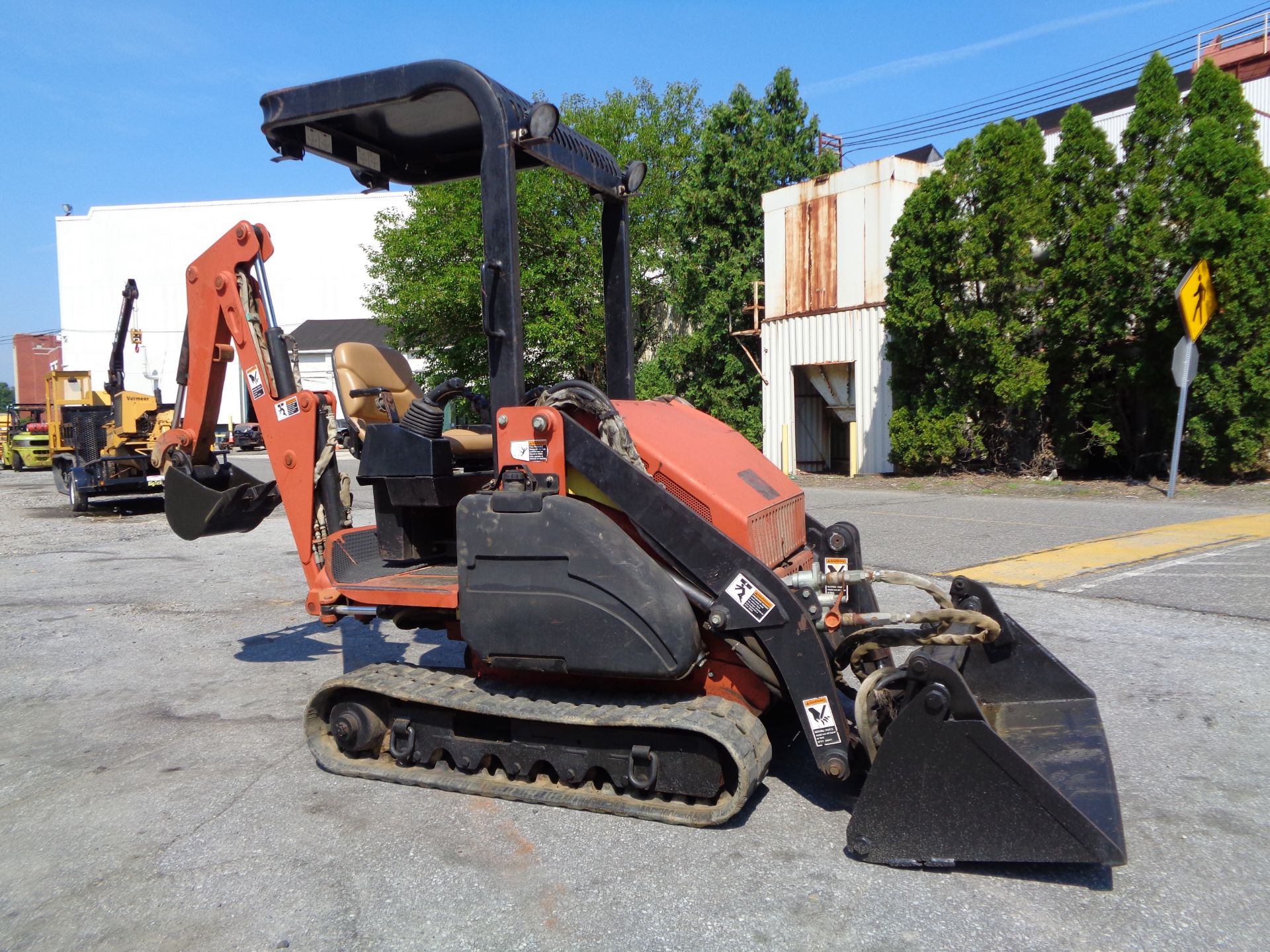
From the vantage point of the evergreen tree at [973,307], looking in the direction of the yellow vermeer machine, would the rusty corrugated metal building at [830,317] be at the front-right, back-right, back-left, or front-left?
front-right

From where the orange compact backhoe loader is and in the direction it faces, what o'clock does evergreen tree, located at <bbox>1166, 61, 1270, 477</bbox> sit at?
The evergreen tree is roughly at 9 o'clock from the orange compact backhoe loader.

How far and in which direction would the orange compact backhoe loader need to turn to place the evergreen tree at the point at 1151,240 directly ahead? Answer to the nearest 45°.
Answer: approximately 90° to its left

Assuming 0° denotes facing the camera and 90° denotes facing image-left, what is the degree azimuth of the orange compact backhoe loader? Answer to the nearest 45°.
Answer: approximately 315°

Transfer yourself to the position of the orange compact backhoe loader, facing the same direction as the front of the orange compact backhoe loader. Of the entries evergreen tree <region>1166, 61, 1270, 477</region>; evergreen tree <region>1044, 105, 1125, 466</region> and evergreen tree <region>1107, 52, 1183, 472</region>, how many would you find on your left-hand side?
3

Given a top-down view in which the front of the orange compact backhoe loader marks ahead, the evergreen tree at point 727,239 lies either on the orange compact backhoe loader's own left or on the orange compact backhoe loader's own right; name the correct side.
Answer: on the orange compact backhoe loader's own left

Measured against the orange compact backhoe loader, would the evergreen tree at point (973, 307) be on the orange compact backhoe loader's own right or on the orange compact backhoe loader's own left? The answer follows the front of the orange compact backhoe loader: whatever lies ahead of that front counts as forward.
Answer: on the orange compact backhoe loader's own left

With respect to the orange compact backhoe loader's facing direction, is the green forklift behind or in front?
behind

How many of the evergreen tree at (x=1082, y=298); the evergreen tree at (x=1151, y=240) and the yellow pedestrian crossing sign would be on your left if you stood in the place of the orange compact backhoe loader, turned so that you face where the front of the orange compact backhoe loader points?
3

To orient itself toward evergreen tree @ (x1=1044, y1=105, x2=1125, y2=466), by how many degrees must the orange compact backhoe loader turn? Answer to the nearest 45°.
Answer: approximately 90° to its left
